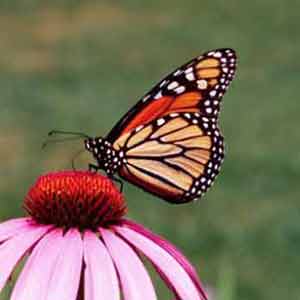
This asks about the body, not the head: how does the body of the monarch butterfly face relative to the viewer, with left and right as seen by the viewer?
facing to the left of the viewer
